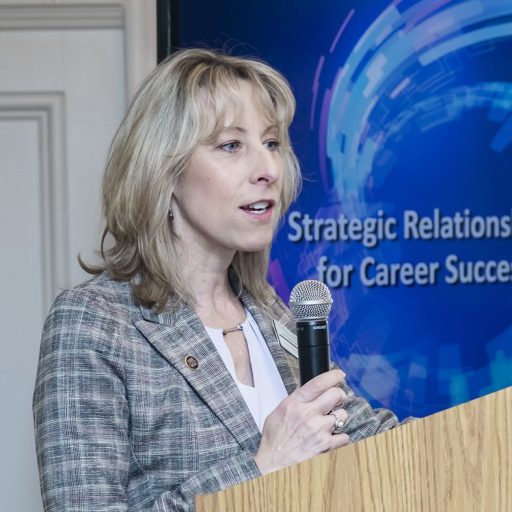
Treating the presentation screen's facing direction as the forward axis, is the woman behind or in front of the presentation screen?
in front

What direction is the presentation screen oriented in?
toward the camera

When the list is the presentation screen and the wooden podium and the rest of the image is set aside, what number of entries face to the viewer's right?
1

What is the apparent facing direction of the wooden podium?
to the viewer's right

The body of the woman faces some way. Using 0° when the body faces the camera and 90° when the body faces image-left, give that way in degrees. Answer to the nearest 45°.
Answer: approximately 315°

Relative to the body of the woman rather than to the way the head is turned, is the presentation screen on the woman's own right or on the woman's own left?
on the woman's own left

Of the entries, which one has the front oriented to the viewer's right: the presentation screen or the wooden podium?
the wooden podium

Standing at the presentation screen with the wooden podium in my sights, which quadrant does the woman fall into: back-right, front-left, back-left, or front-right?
front-right

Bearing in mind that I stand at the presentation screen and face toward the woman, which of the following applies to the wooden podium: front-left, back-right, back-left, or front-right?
front-left

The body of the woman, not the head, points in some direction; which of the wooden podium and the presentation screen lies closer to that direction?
the wooden podium

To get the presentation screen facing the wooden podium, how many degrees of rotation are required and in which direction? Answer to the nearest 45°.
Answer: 0° — it already faces it

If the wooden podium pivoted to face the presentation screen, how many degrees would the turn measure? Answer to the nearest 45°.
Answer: approximately 90° to its left
